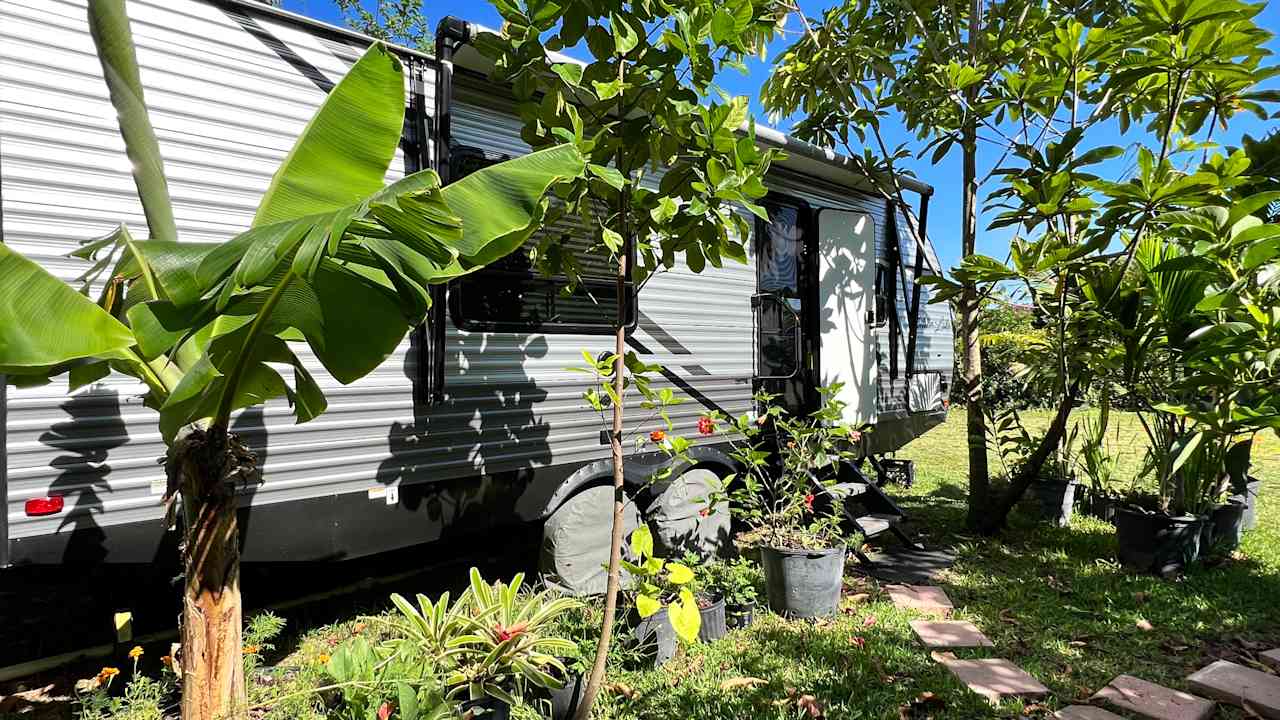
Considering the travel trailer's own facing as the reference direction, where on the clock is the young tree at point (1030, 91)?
The young tree is roughly at 1 o'clock from the travel trailer.

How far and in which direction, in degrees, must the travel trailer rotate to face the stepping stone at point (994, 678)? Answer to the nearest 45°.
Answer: approximately 45° to its right

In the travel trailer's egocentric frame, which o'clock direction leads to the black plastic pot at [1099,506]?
The black plastic pot is roughly at 1 o'clock from the travel trailer.

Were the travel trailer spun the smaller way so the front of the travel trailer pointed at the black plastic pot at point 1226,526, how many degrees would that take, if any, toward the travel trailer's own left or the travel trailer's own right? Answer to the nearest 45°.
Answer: approximately 45° to the travel trailer's own right

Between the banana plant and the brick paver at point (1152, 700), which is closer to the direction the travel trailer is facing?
the brick paver

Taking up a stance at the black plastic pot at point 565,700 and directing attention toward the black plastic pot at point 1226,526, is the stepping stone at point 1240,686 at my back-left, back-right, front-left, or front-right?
front-right

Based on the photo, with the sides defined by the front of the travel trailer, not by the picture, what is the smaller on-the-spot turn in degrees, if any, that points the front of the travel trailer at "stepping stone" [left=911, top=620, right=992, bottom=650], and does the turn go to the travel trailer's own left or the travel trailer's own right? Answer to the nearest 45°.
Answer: approximately 45° to the travel trailer's own right

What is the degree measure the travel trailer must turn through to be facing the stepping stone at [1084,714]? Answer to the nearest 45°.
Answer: approximately 45° to its right

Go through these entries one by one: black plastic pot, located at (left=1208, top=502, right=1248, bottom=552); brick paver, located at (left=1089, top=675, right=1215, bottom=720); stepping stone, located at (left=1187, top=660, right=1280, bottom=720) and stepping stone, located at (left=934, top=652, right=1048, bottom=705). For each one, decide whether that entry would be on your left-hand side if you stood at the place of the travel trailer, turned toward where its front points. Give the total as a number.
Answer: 0

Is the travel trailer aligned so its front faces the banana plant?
no

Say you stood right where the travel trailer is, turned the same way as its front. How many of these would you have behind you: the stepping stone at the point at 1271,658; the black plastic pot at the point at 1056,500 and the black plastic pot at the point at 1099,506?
0

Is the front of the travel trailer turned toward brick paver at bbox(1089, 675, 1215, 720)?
no

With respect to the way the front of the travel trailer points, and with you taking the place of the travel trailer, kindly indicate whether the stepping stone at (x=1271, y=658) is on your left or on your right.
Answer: on your right

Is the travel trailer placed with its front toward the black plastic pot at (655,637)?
no

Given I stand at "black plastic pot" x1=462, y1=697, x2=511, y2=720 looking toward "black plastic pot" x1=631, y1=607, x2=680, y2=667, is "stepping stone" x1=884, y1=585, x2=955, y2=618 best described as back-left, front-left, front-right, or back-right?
front-right

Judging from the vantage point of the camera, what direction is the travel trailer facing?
facing away from the viewer and to the right of the viewer

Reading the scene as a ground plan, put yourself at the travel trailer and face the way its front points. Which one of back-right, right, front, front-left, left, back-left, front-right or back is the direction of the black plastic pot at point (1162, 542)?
front-right

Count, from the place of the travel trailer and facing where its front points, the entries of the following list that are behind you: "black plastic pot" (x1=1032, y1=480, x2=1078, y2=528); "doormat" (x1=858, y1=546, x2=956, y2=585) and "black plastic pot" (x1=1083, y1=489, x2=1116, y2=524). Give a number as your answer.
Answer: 0

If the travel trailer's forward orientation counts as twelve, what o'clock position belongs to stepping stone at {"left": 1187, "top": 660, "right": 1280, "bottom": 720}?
The stepping stone is roughly at 2 o'clock from the travel trailer.
